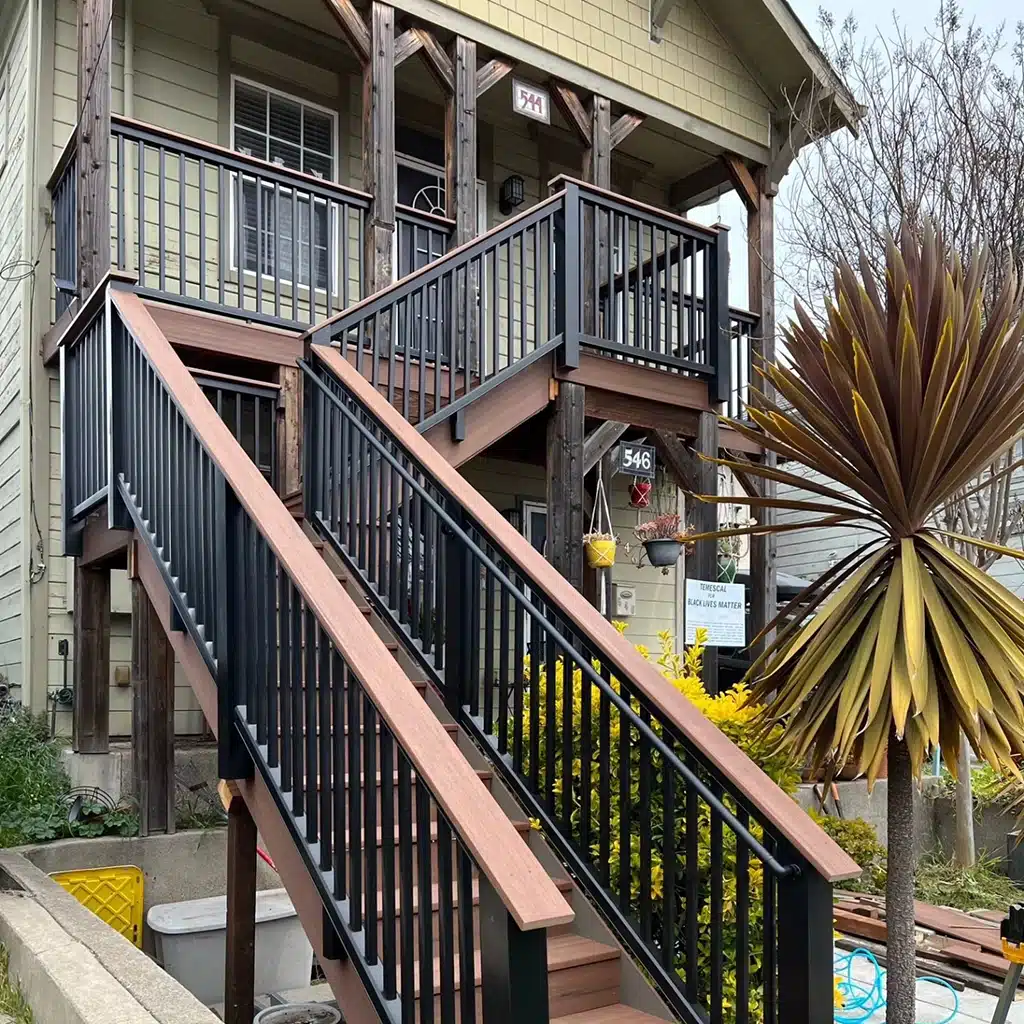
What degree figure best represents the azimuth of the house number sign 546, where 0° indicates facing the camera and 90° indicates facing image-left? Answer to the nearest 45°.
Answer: approximately 315°

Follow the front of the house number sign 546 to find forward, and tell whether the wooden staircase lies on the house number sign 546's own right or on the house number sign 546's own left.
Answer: on the house number sign 546's own right

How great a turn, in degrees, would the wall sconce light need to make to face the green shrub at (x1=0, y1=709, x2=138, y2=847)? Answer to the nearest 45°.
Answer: approximately 90° to its right

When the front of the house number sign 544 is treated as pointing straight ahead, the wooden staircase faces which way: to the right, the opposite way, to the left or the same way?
the same way

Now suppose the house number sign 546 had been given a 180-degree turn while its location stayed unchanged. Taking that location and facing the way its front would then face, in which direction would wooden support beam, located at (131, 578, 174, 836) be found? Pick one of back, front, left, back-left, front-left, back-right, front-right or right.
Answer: left

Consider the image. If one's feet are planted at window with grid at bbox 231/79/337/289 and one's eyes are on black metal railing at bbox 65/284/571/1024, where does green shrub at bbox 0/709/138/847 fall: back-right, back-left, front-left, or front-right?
front-right

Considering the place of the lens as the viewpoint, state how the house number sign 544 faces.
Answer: facing the viewer and to the right of the viewer

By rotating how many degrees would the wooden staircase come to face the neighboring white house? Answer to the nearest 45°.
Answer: approximately 135° to its left

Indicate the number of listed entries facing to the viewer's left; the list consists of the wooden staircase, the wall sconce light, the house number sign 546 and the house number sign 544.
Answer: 0

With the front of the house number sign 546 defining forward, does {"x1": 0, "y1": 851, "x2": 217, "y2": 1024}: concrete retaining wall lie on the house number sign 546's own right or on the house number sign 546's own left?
on the house number sign 546's own right

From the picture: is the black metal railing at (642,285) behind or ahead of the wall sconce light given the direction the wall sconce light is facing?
ahead

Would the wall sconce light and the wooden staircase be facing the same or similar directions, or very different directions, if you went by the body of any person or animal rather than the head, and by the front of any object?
same or similar directions

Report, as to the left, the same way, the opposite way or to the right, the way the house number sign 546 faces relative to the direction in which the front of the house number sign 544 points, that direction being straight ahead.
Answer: the same way

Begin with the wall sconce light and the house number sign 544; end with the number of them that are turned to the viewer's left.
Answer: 0
